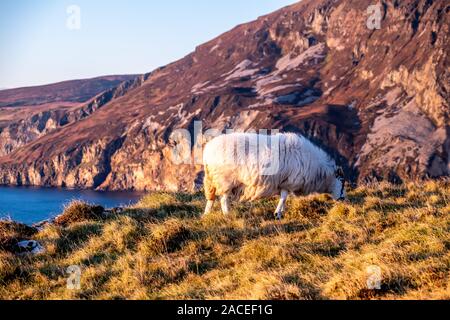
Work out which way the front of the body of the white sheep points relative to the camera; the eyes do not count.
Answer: to the viewer's right
